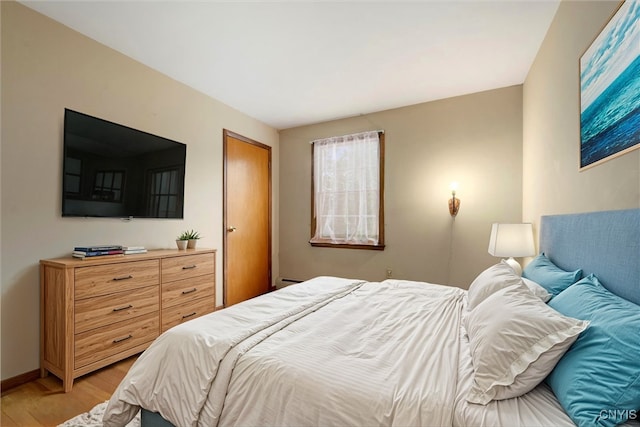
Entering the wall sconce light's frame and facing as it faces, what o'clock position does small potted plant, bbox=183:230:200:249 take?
The small potted plant is roughly at 2 o'clock from the wall sconce light.

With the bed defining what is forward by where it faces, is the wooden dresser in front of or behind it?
in front

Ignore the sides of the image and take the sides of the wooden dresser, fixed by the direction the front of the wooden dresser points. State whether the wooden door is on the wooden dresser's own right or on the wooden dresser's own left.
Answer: on the wooden dresser's own left

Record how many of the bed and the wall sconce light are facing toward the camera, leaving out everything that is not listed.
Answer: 1

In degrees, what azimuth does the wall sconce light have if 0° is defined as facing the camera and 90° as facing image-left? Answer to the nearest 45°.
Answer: approximately 0°

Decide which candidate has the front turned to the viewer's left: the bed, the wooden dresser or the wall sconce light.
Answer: the bed

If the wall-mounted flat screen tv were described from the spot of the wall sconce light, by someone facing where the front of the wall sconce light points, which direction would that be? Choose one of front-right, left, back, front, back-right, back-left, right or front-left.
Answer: front-right

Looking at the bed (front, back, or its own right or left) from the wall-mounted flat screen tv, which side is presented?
front

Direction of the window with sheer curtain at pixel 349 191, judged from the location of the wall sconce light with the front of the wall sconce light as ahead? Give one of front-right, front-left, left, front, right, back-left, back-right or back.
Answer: right

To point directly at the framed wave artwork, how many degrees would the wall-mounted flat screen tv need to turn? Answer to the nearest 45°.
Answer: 0° — it already faces it

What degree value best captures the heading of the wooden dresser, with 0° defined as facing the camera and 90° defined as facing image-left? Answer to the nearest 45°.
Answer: approximately 315°

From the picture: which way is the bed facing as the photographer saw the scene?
facing to the left of the viewer
